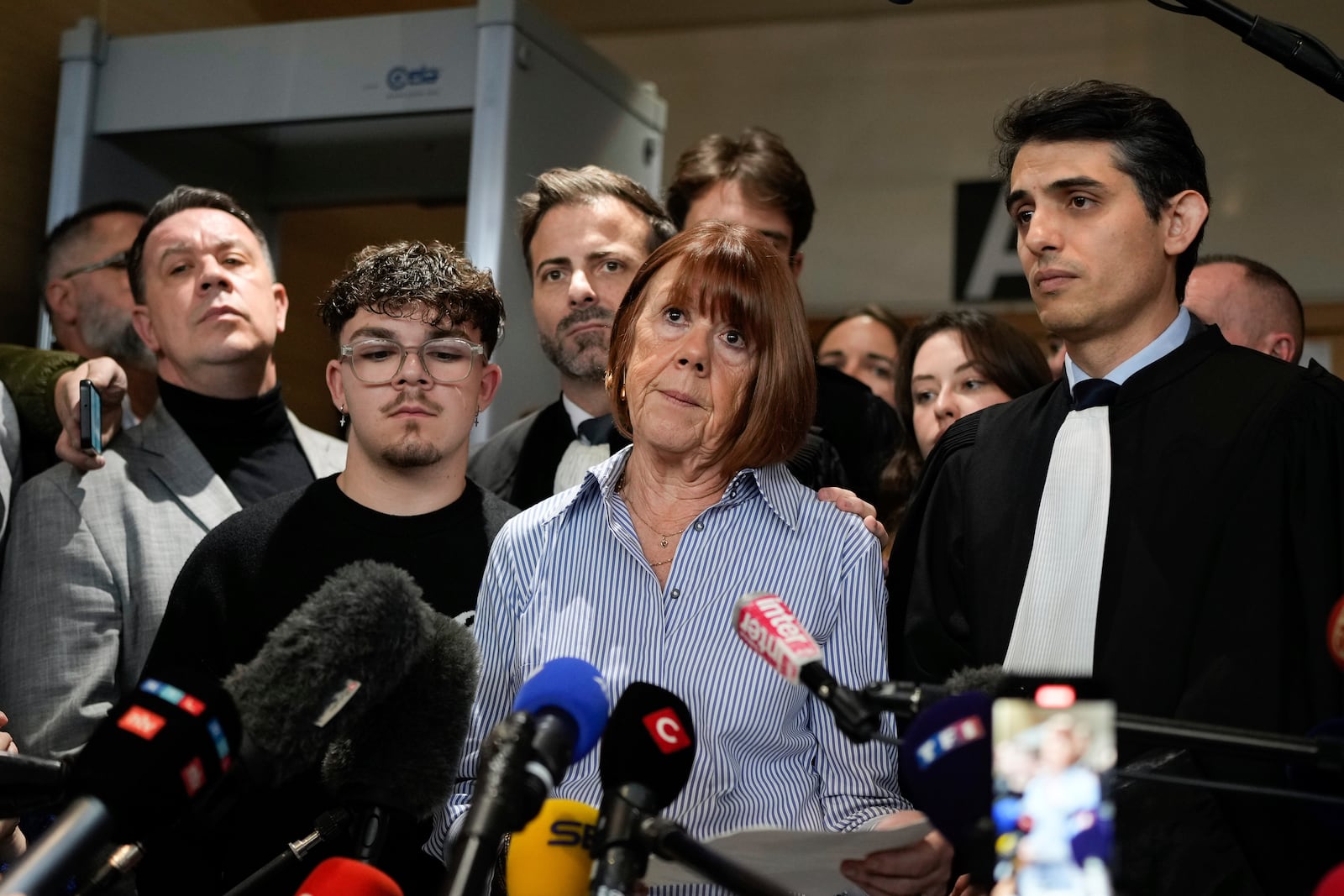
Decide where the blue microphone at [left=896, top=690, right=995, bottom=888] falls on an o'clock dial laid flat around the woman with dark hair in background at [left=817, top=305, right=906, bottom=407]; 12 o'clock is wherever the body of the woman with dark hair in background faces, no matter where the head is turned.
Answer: The blue microphone is roughly at 12 o'clock from the woman with dark hair in background.

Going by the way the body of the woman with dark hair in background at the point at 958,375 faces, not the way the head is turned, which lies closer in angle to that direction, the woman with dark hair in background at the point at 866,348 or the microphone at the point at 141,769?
the microphone

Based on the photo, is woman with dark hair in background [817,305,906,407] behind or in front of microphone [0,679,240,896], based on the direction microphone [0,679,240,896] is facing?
in front

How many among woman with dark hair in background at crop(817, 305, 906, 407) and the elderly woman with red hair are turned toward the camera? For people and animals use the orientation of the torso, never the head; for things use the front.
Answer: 2

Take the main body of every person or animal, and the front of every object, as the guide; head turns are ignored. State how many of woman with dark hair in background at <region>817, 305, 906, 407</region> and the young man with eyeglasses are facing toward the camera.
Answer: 2

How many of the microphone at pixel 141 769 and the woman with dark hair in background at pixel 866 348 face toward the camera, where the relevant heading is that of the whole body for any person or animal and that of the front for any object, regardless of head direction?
1

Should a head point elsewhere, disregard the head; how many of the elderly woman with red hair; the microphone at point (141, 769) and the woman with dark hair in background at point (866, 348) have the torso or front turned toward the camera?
2

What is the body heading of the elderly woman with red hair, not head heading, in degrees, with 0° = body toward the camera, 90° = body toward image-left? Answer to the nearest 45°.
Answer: approximately 0°
